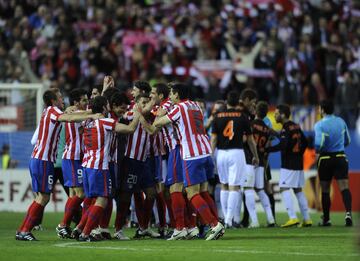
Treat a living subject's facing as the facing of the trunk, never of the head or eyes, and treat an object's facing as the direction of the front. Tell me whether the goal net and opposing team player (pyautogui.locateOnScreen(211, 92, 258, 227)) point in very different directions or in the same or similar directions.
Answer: very different directions

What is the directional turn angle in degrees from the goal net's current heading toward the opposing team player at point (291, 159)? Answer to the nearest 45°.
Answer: approximately 45° to its left

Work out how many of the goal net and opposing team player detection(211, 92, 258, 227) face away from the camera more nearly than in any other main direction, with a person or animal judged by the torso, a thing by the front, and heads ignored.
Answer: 1

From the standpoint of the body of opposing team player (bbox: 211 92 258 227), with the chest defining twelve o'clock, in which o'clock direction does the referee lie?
The referee is roughly at 2 o'clock from the opposing team player.

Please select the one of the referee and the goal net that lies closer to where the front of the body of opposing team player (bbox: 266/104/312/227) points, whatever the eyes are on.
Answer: the goal net

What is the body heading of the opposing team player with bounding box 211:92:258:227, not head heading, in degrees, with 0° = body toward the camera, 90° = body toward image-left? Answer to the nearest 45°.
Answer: approximately 180°

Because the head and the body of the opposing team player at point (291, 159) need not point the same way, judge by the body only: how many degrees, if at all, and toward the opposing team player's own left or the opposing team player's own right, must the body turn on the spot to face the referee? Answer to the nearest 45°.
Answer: approximately 135° to the opposing team player's own right

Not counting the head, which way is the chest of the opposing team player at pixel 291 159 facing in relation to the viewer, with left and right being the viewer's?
facing away from the viewer and to the left of the viewer
